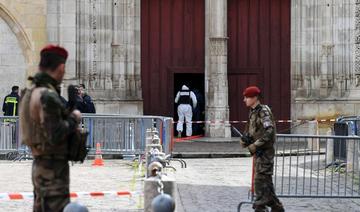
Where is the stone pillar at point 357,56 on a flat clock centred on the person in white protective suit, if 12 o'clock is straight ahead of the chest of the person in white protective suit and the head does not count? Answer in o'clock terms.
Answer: The stone pillar is roughly at 3 o'clock from the person in white protective suit.

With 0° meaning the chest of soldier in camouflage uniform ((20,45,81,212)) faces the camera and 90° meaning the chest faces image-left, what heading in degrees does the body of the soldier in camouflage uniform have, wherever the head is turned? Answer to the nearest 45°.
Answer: approximately 225°

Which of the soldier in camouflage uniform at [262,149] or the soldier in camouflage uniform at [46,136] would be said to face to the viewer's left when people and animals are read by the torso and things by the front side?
the soldier in camouflage uniform at [262,149]

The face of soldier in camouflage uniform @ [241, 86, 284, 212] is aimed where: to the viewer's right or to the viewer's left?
to the viewer's left

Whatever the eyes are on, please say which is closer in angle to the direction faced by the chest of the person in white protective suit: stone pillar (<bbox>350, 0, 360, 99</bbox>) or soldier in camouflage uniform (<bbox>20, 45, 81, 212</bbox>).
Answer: the stone pillar

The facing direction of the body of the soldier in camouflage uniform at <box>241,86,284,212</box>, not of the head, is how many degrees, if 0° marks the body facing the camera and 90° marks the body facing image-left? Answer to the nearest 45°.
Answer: approximately 90°

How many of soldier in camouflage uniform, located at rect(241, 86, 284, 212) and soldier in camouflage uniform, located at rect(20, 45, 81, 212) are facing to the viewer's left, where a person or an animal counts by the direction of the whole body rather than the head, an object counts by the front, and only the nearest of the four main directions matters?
1
